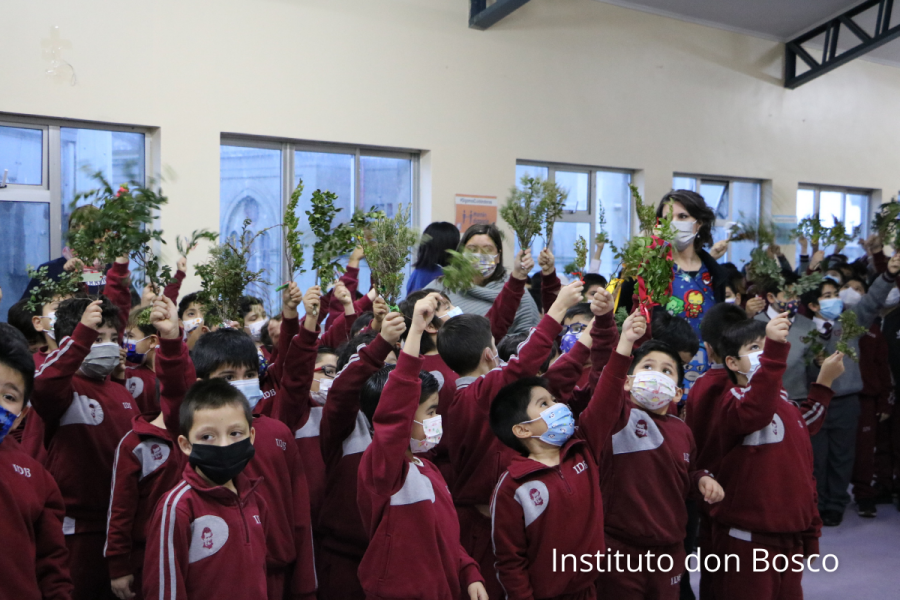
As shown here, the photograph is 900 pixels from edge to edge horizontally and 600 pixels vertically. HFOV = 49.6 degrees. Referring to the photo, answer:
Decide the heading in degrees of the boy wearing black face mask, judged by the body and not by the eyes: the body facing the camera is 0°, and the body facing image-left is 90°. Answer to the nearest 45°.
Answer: approximately 315°

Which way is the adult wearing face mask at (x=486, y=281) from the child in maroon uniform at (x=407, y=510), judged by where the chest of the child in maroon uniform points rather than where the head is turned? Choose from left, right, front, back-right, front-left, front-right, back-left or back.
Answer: back-left

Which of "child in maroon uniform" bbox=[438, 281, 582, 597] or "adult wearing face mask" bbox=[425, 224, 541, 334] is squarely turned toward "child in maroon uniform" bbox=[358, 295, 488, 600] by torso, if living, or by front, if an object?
the adult wearing face mask

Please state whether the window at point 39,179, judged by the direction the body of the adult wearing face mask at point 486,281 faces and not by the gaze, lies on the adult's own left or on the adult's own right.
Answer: on the adult's own right

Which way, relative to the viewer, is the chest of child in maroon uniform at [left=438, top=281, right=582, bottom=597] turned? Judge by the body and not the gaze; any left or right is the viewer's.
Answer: facing away from the viewer and to the right of the viewer

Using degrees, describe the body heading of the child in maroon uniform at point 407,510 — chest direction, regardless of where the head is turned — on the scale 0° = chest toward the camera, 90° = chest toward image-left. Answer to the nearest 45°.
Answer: approximately 315°

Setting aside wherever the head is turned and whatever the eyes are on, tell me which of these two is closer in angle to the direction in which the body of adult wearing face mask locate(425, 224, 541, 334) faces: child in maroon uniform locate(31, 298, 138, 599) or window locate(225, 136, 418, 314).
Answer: the child in maroon uniform

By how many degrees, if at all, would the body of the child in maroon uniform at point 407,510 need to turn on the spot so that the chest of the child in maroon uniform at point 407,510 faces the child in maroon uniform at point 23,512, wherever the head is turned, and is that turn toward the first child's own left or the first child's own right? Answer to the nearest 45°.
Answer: approximately 135° to the first child's own right

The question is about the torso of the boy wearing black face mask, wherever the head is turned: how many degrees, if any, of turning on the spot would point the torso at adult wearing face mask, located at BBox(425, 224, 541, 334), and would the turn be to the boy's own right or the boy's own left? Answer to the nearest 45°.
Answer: approximately 90° to the boy's own left

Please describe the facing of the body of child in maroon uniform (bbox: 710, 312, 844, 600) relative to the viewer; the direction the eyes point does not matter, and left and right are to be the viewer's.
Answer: facing the viewer and to the right of the viewer
